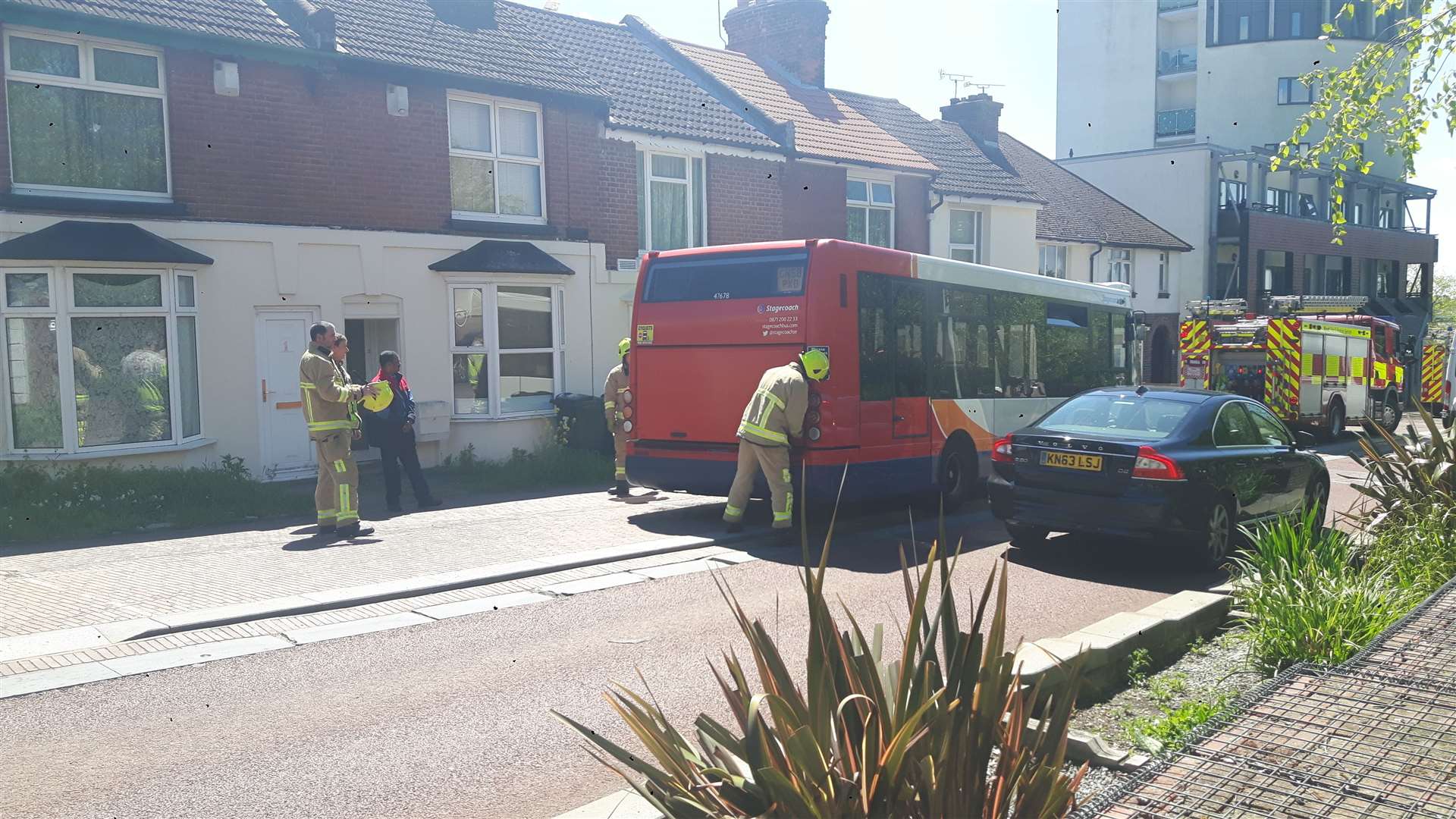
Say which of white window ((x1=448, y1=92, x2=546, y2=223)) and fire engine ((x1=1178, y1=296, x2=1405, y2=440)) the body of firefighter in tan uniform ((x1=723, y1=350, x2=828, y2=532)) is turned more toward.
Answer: the fire engine

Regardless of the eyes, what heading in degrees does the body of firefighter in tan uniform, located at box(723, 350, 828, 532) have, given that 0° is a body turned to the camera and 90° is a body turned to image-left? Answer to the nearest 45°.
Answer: approximately 225°

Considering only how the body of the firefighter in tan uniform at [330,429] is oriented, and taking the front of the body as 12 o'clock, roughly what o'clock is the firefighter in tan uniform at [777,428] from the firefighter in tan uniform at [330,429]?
the firefighter in tan uniform at [777,428] is roughly at 1 o'clock from the firefighter in tan uniform at [330,429].

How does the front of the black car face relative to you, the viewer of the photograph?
facing away from the viewer and to the right of the viewer

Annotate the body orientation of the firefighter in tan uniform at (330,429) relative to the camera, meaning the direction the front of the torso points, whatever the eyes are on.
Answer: to the viewer's right

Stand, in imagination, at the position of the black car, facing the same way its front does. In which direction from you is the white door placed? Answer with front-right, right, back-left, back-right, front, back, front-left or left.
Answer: back-left
